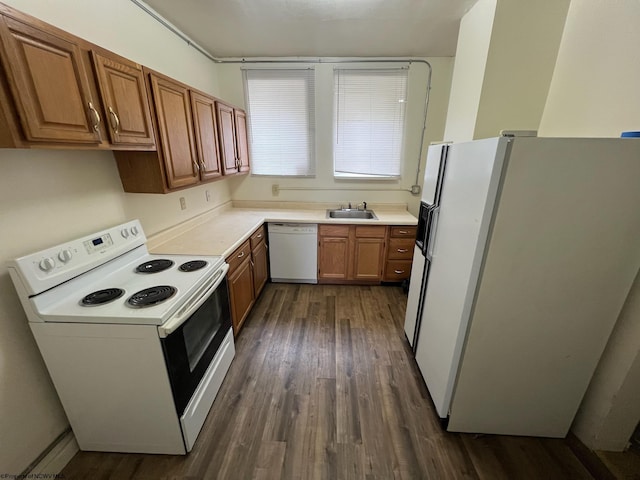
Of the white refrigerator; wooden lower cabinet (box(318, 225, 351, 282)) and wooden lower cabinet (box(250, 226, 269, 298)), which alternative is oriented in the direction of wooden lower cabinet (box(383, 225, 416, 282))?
wooden lower cabinet (box(250, 226, 269, 298))

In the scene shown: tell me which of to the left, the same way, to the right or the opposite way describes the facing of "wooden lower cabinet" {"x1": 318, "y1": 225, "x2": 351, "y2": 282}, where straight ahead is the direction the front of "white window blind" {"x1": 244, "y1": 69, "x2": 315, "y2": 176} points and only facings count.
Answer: the same way

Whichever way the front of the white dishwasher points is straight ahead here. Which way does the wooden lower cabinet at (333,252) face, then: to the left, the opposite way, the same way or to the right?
the same way

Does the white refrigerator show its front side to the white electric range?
yes

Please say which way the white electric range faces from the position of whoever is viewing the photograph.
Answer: facing the viewer and to the right of the viewer

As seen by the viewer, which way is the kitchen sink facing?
toward the camera

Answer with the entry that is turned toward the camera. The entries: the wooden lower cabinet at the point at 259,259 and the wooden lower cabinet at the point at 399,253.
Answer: the wooden lower cabinet at the point at 399,253

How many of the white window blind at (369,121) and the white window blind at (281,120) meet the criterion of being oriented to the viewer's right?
0

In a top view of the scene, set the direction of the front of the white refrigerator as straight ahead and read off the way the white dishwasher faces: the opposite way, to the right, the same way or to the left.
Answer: to the left

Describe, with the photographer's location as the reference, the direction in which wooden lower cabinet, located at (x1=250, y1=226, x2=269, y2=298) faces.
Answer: facing to the right of the viewer

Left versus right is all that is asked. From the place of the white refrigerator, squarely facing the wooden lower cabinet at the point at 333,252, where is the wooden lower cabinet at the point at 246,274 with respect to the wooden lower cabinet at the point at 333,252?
left

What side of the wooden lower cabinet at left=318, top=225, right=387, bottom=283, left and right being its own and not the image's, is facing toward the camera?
front

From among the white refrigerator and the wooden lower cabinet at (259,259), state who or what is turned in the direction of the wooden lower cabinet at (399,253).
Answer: the wooden lower cabinet at (259,259)

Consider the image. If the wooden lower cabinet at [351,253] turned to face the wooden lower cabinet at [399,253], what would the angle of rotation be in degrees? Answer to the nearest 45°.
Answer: approximately 90° to its left

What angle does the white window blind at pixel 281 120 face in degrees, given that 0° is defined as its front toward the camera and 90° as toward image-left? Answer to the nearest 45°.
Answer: approximately 0°

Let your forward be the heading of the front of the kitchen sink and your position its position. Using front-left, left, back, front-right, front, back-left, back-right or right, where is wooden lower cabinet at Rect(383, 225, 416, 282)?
front-left

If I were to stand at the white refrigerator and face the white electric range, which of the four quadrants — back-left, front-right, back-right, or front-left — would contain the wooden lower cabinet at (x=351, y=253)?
front-right

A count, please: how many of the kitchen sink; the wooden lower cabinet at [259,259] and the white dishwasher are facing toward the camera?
2
